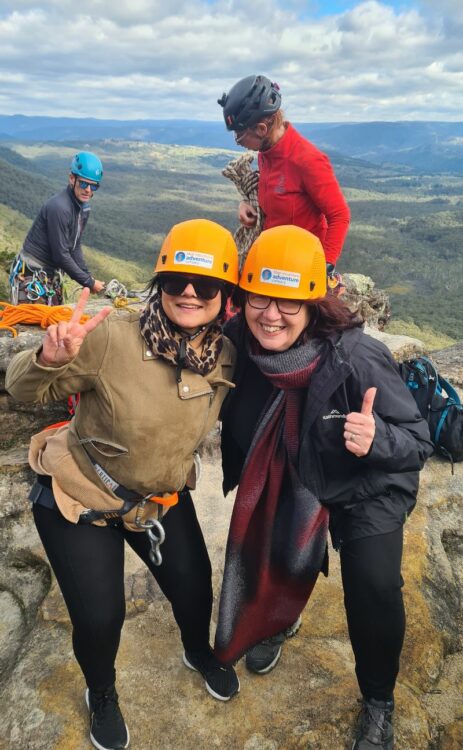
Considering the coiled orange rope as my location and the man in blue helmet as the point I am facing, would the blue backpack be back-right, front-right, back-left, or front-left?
back-right

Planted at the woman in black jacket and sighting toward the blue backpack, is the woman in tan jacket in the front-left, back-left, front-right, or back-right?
back-left

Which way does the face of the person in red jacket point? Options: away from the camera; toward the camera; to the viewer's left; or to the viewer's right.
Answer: to the viewer's left

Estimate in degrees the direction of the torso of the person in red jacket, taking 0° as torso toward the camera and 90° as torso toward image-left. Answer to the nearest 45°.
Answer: approximately 45°

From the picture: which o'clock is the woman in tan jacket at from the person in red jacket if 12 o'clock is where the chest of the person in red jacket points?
The woman in tan jacket is roughly at 11 o'clock from the person in red jacket.
